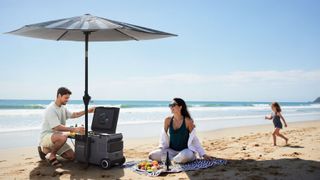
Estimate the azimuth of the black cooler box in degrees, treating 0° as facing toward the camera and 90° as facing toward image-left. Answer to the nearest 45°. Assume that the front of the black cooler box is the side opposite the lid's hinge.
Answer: approximately 45°

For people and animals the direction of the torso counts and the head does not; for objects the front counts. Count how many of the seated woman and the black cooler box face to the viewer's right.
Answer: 0

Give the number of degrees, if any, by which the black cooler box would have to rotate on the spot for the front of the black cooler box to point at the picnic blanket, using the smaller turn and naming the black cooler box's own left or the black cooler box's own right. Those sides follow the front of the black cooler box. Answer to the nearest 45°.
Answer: approximately 135° to the black cooler box's own left

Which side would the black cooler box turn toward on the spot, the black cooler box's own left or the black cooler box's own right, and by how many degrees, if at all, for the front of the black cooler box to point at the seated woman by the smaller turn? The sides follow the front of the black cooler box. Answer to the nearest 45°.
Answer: approximately 135° to the black cooler box's own left

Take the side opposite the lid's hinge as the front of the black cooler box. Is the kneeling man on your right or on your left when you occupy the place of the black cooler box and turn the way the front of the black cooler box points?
on your right

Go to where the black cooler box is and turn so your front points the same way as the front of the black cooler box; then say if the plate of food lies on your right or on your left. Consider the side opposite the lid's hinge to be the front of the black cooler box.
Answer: on your left

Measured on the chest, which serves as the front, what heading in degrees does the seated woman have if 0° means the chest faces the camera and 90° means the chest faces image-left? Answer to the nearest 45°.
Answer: approximately 0°
